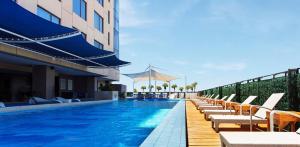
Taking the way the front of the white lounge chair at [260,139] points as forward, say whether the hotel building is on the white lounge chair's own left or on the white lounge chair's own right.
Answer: on the white lounge chair's own right

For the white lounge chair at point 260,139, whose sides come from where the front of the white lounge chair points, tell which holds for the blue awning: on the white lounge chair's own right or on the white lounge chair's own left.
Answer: on the white lounge chair's own right

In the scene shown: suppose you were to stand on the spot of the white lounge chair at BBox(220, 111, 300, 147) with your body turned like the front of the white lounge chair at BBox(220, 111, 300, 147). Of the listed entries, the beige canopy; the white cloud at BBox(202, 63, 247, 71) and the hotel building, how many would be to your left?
0

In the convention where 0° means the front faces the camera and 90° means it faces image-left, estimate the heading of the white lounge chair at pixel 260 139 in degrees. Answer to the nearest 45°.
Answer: approximately 90°

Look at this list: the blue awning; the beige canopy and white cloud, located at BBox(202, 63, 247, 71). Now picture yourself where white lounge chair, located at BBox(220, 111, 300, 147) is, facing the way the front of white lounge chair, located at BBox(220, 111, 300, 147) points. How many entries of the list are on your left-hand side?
0

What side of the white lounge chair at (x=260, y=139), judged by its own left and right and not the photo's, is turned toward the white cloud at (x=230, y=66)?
right

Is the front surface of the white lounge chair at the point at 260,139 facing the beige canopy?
no
